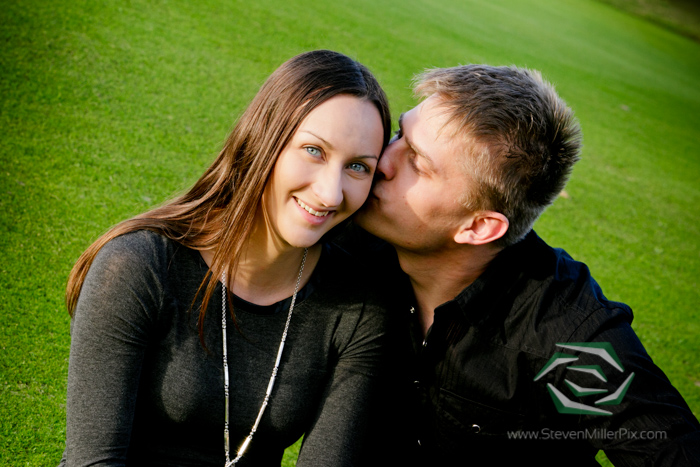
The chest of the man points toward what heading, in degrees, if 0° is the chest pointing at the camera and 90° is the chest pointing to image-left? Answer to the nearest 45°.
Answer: approximately 45°

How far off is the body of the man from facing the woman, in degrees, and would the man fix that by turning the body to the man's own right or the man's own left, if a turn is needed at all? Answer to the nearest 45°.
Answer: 0° — they already face them
